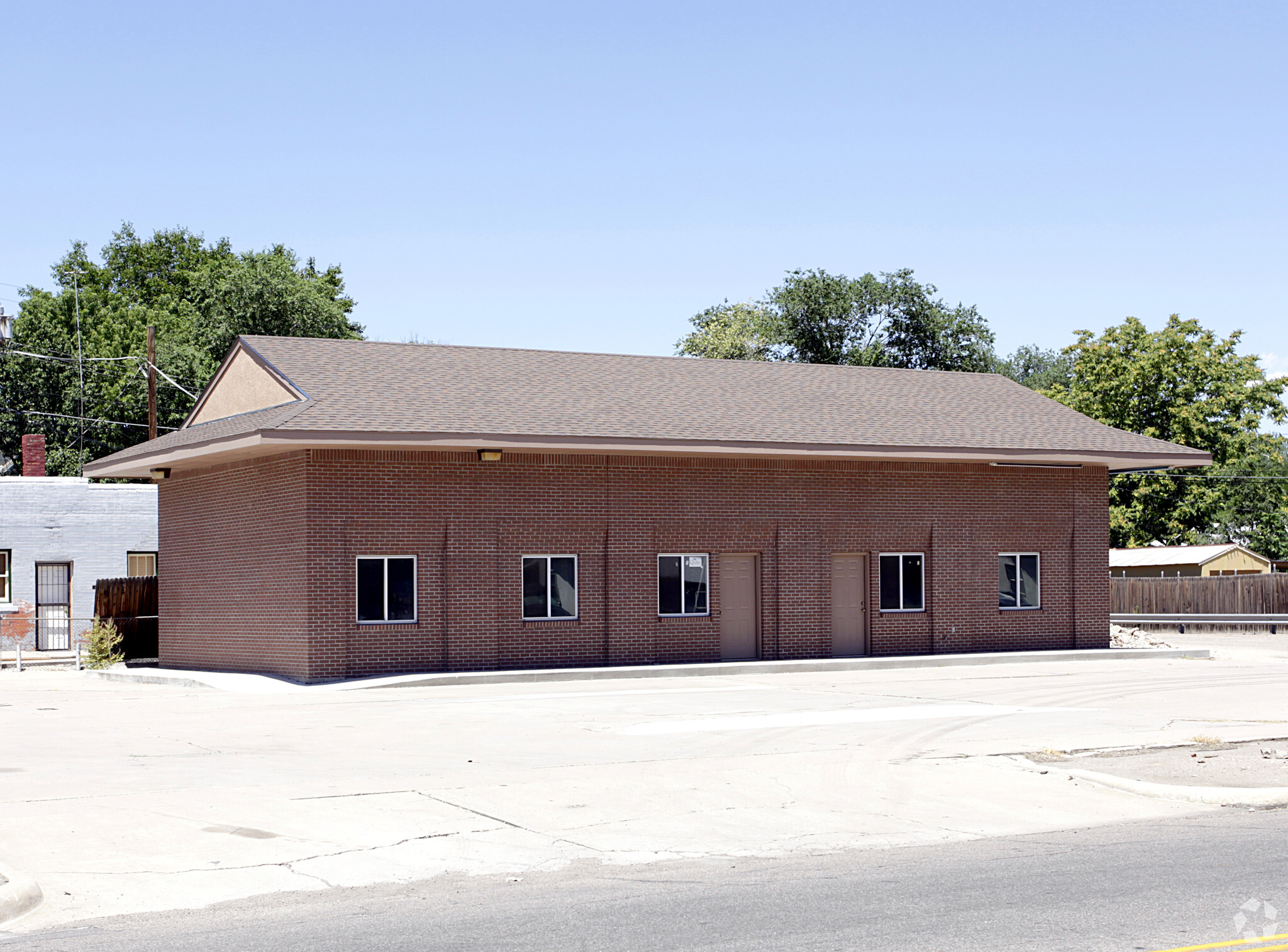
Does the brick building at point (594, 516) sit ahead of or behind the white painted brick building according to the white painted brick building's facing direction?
ahead

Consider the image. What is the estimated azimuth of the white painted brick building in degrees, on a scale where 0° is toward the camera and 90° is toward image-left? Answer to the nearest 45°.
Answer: approximately 0°

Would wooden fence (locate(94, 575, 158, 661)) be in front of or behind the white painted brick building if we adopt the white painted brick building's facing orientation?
in front

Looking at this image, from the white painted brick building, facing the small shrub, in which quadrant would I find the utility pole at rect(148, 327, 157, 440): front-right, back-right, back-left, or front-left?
back-left

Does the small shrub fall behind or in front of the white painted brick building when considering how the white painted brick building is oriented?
in front

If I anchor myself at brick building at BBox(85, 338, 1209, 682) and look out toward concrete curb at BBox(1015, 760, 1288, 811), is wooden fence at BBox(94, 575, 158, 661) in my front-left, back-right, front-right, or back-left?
back-right

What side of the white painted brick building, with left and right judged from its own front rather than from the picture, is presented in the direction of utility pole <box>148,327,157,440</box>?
back
